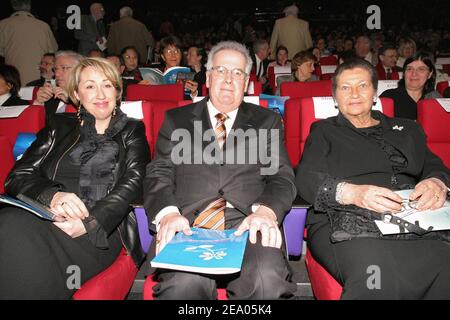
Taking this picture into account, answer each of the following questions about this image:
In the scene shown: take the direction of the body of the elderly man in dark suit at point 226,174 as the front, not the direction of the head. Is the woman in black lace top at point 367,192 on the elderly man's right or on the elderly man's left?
on the elderly man's left

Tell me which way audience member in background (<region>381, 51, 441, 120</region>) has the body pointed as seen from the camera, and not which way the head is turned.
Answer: toward the camera

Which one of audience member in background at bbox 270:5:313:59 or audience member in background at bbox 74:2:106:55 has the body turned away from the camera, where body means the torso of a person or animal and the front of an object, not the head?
audience member in background at bbox 270:5:313:59

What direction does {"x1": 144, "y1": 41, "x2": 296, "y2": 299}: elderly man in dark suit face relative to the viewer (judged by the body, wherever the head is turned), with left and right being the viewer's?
facing the viewer

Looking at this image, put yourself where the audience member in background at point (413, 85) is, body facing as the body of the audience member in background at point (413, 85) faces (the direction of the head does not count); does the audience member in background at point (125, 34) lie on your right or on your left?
on your right

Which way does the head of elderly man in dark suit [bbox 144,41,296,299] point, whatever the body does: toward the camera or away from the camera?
toward the camera

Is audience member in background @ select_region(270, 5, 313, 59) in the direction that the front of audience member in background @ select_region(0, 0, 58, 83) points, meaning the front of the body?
no

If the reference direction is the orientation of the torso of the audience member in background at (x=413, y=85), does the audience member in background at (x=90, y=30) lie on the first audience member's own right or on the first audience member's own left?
on the first audience member's own right

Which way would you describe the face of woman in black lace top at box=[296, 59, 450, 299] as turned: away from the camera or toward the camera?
toward the camera

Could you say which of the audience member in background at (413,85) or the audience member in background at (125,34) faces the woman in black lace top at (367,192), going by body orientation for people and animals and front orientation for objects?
the audience member in background at (413,85)
